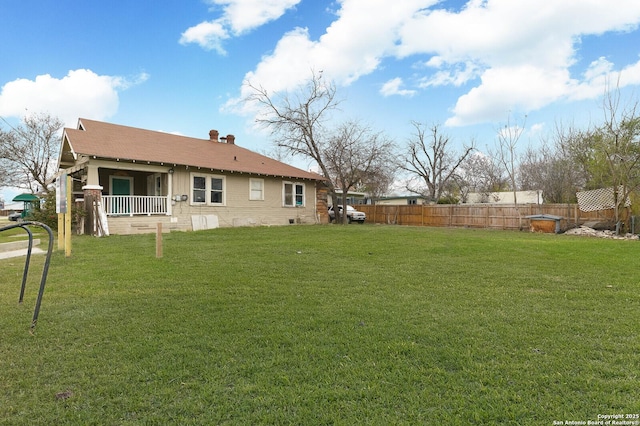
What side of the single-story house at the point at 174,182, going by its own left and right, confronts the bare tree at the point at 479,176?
back

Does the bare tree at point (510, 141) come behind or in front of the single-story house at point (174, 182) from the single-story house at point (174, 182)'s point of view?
behind

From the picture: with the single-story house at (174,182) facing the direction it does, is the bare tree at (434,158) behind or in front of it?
behind

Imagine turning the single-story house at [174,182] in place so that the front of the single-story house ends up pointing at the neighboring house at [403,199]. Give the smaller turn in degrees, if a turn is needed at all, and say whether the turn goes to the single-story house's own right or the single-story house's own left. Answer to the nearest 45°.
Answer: approximately 180°

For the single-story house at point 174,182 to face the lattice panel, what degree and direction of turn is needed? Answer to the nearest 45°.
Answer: approximately 135° to its left

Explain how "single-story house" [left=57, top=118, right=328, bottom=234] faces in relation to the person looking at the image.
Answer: facing the viewer and to the left of the viewer

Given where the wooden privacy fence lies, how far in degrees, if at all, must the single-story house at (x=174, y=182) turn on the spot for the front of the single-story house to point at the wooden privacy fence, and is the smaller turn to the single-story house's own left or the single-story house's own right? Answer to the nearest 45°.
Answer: approximately 135° to the single-story house's own left

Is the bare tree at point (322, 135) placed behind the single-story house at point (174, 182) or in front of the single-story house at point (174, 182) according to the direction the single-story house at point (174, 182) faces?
behind
